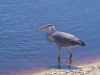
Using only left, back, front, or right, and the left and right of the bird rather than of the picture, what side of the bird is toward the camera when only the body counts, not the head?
left
